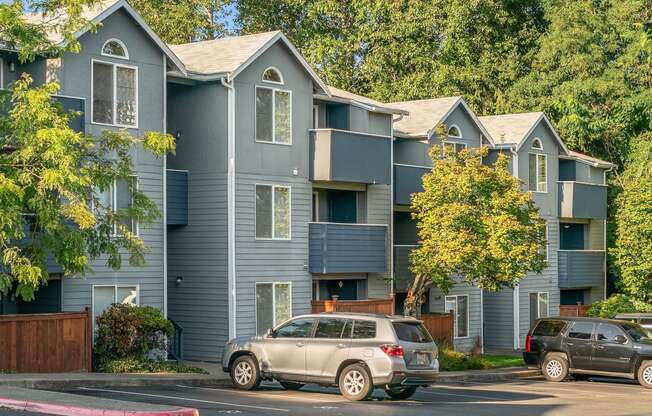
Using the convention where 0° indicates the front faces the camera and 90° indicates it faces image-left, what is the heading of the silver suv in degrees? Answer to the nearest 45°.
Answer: approximately 135°

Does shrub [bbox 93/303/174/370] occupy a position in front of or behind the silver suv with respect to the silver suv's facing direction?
in front

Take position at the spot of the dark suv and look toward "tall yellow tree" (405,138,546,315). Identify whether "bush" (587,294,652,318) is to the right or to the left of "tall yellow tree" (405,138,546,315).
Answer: right

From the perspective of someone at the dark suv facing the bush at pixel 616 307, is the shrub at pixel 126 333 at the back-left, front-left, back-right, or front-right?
back-left

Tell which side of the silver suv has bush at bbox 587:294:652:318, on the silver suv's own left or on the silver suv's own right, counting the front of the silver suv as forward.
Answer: on the silver suv's own right

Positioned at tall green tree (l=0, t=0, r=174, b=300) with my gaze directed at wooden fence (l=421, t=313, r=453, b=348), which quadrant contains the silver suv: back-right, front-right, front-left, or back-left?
front-right

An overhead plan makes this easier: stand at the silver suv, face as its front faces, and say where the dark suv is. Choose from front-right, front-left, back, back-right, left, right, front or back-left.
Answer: right

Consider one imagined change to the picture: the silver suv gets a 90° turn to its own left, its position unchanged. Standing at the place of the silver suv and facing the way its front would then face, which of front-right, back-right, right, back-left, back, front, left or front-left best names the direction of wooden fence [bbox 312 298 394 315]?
back-right
